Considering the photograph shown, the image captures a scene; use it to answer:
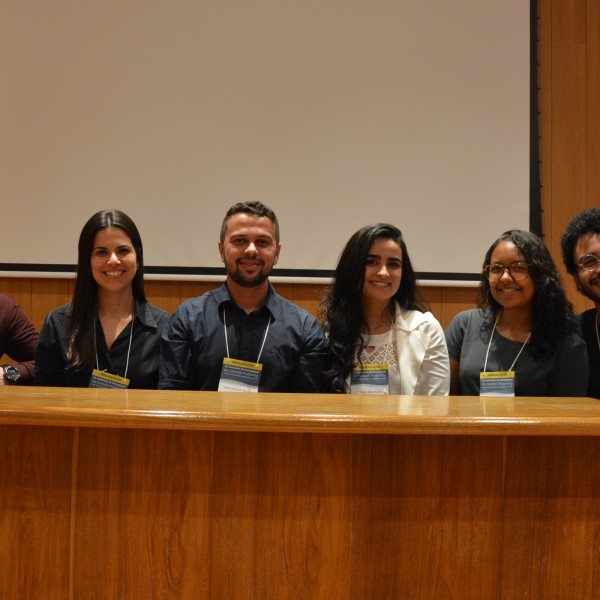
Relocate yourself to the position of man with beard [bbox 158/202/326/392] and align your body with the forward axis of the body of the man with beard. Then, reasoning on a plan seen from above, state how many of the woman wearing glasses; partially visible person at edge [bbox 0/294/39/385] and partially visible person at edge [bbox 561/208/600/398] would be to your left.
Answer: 2

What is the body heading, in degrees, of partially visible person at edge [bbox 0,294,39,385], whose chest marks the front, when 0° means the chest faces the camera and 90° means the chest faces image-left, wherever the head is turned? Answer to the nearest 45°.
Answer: approximately 0°

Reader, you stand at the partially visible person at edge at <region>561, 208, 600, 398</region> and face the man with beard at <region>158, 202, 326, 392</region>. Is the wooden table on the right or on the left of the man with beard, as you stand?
left

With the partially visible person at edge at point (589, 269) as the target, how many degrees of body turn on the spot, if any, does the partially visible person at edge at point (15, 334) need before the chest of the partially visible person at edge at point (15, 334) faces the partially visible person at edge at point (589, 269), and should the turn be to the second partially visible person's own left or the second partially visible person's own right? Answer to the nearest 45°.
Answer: approximately 45° to the second partially visible person's own left

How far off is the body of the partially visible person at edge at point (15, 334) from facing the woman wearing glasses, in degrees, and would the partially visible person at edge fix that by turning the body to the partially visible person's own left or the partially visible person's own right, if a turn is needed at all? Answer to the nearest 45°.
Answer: approximately 45° to the partially visible person's own left

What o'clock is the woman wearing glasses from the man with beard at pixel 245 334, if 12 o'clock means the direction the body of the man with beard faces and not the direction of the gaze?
The woman wearing glasses is roughly at 9 o'clock from the man with beard.

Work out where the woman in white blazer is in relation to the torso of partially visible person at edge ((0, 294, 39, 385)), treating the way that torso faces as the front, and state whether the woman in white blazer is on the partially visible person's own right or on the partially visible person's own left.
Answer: on the partially visible person's own left

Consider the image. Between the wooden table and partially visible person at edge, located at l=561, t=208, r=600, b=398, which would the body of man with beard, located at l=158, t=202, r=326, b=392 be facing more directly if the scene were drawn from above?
the wooden table

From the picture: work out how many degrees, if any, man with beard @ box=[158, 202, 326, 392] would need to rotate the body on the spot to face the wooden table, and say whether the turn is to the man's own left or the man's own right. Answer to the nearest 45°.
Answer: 0° — they already face it

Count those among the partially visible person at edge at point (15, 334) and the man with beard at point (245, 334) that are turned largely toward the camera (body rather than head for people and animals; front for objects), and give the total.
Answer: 2
